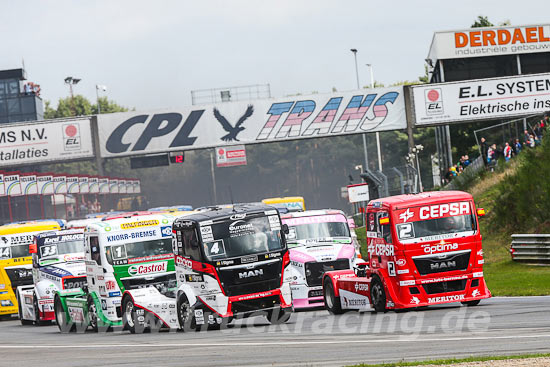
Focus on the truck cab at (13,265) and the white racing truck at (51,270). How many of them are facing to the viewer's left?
0

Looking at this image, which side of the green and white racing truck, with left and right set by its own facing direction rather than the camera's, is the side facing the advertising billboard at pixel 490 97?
left

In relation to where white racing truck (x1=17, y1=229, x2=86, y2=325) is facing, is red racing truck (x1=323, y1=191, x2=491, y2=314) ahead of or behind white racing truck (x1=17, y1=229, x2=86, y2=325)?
ahead

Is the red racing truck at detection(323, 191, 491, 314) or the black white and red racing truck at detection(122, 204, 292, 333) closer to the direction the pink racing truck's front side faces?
the red racing truck

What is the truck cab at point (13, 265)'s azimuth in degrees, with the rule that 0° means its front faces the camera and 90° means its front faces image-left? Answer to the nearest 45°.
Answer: approximately 315°

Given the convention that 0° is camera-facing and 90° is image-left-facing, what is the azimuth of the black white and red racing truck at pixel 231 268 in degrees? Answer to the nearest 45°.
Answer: approximately 315°

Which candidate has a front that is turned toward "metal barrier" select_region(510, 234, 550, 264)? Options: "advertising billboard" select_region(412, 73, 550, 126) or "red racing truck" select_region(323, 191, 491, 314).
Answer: the advertising billboard

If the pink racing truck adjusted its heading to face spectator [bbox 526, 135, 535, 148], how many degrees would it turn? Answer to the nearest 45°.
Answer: approximately 90° to its left
